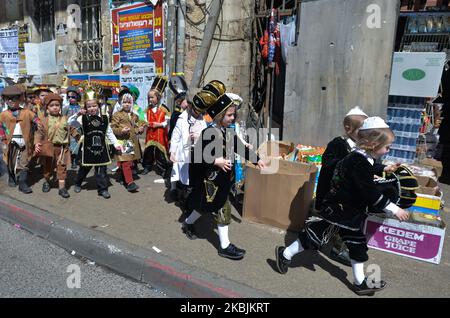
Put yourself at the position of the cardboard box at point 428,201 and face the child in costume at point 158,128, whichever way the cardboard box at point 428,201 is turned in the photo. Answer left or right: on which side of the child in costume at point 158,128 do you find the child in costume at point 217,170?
left

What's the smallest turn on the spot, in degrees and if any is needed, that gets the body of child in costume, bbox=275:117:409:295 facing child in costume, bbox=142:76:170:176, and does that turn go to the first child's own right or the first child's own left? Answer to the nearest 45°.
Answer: approximately 135° to the first child's own left

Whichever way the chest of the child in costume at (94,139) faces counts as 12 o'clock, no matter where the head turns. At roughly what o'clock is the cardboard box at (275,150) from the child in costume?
The cardboard box is roughly at 10 o'clock from the child in costume.

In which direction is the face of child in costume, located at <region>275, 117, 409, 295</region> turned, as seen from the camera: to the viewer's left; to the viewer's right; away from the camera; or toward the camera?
to the viewer's right

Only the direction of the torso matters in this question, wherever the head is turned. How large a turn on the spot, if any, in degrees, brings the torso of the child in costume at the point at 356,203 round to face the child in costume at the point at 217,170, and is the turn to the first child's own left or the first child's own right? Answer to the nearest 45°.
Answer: approximately 180°

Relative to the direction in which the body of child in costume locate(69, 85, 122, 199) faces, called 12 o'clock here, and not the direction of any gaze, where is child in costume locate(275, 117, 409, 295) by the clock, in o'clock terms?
child in costume locate(275, 117, 409, 295) is roughly at 11 o'clock from child in costume locate(69, 85, 122, 199).

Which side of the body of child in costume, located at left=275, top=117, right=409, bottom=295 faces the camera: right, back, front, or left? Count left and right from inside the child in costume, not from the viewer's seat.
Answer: right

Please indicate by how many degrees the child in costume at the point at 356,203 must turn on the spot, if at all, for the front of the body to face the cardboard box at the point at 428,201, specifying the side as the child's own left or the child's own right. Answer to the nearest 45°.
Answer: approximately 45° to the child's own left

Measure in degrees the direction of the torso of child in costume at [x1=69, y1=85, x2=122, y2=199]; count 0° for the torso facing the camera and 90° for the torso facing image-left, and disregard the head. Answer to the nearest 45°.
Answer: approximately 0°

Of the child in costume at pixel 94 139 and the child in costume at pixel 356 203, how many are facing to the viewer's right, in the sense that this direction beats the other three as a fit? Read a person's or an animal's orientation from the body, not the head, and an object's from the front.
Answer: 1
